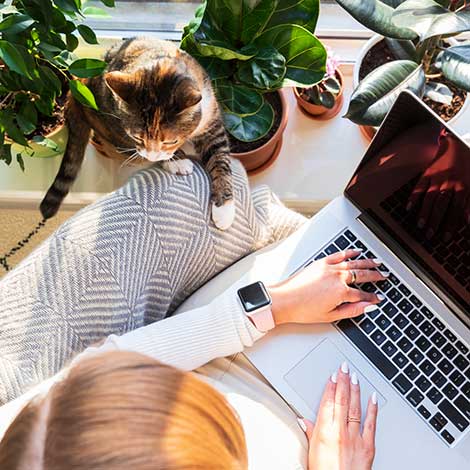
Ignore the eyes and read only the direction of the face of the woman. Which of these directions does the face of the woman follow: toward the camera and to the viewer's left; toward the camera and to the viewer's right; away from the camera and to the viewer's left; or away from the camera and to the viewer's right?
away from the camera and to the viewer's right

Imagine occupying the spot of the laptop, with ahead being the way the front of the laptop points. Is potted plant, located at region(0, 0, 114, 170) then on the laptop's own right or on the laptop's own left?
on the laptop's own right

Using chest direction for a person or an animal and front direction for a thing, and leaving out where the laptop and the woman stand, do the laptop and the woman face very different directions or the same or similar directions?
very different directions

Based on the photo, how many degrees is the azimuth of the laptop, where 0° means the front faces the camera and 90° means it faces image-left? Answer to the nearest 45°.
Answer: approximately 45°

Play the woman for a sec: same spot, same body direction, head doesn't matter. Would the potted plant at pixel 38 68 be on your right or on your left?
on your left

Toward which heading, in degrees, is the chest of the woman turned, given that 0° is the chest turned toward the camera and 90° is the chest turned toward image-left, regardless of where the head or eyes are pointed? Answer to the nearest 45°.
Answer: approximately 225°
